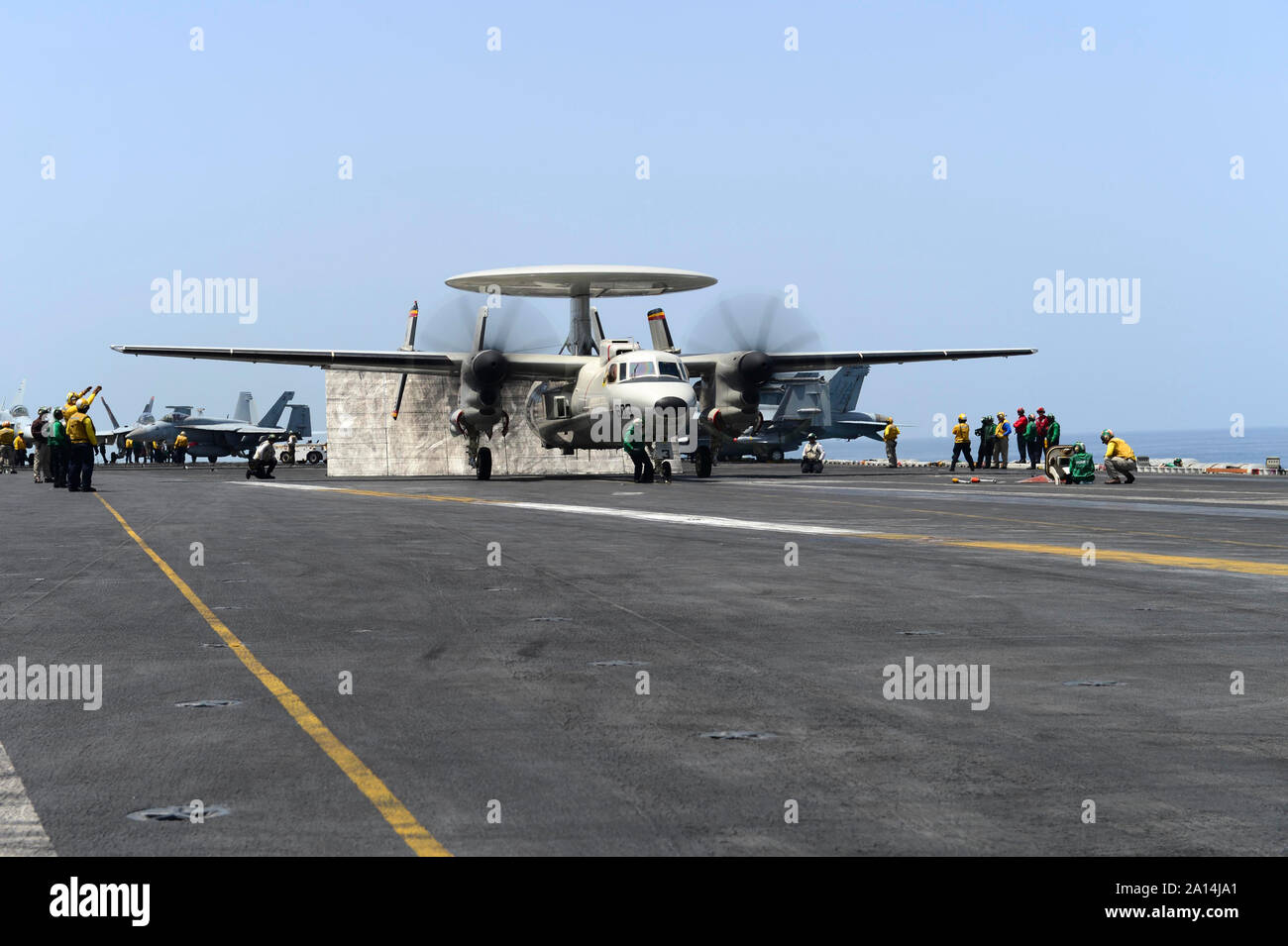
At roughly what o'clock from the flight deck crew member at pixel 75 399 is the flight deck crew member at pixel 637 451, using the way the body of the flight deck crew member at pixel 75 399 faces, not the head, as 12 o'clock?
the flight deck crew member at pixel 637 451 is roughly at 12 o'clock from the flight deck crew member at pixel 75 399.

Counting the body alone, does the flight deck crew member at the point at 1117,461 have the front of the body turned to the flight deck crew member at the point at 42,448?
yes

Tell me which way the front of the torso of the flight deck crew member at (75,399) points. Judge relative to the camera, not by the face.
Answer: to the viewer's right

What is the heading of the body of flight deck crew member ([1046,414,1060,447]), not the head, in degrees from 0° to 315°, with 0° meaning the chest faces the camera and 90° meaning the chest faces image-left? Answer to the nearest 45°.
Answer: approximately 90°

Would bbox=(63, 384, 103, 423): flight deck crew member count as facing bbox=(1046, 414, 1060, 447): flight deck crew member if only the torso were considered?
yes

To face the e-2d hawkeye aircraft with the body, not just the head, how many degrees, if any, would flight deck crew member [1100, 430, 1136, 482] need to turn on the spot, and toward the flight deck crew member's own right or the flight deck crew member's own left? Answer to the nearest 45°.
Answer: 0° — they already face it

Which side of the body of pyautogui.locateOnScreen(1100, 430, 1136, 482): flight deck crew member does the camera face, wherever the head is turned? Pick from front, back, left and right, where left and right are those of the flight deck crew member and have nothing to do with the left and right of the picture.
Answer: left

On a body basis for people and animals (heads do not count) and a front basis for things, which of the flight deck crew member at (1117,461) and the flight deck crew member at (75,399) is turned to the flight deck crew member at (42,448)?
the flight deck crew member at (1117,461)

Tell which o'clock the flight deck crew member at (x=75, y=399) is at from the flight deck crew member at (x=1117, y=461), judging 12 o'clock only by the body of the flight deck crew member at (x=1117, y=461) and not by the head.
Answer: the flight deck crew member at (x=75, y=399) is roughly at 11 o'clock from the flight deck crew member at (x=1117, y=461).

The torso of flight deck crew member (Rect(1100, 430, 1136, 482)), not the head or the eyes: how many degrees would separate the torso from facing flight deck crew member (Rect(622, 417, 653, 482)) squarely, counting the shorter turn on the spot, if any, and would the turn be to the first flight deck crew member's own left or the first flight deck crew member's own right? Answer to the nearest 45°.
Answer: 0° — they already face them

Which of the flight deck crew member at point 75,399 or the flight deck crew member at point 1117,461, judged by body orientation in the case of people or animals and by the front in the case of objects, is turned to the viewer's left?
the flight deck crew member at point 1117,461

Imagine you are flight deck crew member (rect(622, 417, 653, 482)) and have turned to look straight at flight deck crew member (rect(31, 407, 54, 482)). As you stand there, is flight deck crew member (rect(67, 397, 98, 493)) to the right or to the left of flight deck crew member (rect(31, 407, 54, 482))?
left

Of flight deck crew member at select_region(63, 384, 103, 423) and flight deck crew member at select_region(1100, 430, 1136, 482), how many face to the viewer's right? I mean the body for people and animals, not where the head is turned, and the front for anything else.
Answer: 1
